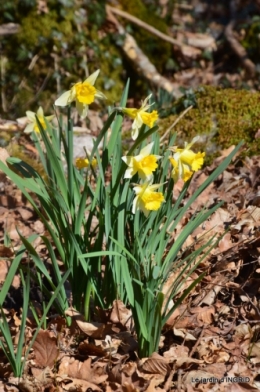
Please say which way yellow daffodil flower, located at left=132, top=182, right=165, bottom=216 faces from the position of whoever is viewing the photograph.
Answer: facing the viewer and to the right of the viewer

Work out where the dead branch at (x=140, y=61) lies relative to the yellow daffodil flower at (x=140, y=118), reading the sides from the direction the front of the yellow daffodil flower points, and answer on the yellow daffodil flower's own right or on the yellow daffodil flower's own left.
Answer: on the yellow daffodil flower's own left

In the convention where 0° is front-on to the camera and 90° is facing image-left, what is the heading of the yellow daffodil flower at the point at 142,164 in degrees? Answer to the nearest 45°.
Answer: approximately 315°

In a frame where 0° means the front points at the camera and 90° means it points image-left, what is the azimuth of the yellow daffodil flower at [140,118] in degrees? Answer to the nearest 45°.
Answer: approximately 270°

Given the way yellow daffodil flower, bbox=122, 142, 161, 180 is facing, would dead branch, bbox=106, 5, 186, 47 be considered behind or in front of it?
behind

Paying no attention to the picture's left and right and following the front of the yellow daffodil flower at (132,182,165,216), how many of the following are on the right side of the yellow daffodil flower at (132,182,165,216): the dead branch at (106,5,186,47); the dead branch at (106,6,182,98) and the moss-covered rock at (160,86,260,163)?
0

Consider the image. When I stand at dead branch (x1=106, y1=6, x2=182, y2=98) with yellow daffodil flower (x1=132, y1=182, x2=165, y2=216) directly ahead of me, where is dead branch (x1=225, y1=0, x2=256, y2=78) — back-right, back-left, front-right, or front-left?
back-left

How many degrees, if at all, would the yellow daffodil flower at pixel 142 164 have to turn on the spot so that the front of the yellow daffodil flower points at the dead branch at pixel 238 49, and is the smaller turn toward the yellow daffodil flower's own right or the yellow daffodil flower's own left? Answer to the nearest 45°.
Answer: approximately 135° to the yellow daffodil flower's own left

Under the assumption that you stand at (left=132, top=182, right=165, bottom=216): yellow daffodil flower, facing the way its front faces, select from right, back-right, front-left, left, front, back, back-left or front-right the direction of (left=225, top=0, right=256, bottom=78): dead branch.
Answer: back-left

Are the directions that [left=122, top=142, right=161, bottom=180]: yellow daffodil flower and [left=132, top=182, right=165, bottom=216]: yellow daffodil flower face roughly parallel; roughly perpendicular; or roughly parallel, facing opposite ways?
roughly parallel
